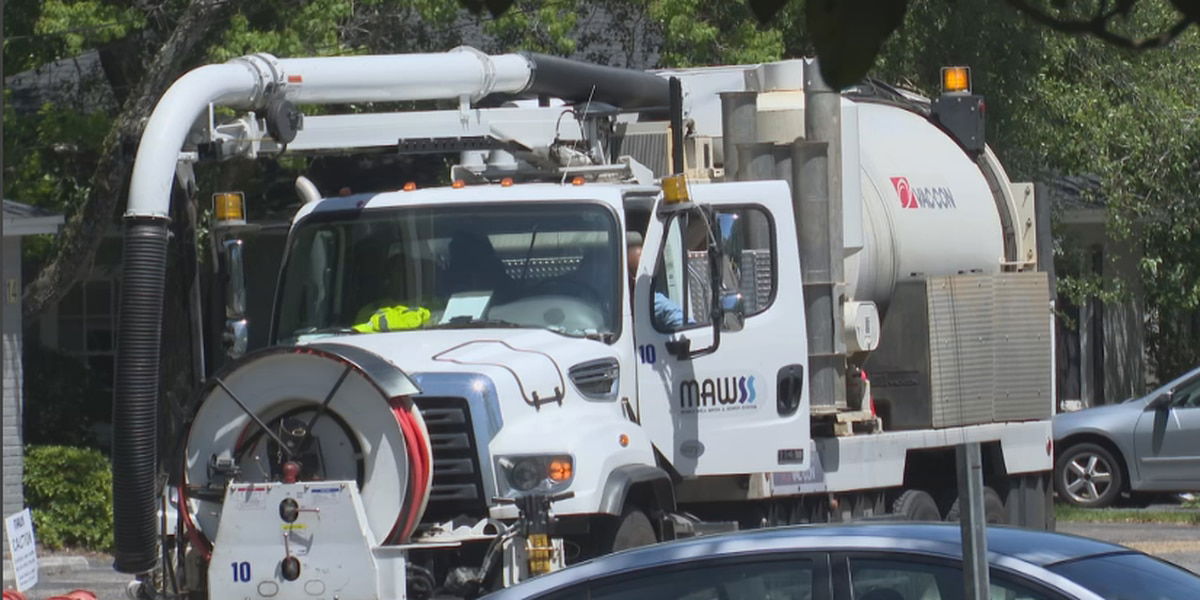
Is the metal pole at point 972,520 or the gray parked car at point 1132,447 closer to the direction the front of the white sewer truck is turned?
the metal pole

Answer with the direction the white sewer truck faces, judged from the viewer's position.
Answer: facing the viewer and to the left of the viewer

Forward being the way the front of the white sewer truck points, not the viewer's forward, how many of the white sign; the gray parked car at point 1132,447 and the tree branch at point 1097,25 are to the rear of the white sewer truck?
1

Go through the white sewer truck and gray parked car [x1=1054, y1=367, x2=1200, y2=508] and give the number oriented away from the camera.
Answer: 0

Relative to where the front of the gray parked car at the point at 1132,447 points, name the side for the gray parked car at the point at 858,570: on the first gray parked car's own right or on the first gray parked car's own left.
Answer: on the first gray parked car's own left

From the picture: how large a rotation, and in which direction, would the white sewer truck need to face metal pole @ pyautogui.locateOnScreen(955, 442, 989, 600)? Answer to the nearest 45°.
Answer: approximately 45° to its left

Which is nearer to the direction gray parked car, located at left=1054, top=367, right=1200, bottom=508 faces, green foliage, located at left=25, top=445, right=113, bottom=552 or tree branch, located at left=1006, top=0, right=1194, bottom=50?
the green foliage

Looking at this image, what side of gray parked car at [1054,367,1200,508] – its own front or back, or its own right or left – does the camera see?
left

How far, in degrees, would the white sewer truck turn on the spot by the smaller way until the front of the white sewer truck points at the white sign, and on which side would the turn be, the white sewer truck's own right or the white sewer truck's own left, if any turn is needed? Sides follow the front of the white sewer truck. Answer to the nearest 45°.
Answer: approximately 45° to the white sewer truck's own right

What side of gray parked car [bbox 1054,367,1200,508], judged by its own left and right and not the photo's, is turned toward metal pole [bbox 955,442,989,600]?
left

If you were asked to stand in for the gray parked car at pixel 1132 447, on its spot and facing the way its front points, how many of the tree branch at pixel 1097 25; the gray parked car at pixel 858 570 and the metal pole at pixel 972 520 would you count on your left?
3
